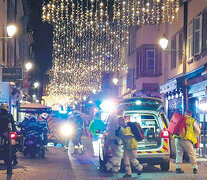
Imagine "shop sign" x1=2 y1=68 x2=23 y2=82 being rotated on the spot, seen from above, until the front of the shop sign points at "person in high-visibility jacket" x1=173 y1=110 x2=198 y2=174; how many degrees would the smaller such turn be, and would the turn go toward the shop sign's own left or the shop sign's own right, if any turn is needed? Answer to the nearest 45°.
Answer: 0° — it already faces them

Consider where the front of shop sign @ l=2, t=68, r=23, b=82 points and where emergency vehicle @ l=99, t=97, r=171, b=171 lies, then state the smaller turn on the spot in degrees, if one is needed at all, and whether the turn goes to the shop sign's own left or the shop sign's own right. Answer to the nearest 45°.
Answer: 0° — it already faces it

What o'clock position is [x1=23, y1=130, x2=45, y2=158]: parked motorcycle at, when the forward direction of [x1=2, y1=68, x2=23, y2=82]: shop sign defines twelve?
The parked motorcycle is roughly at 12 o'clock from the shop sign.
